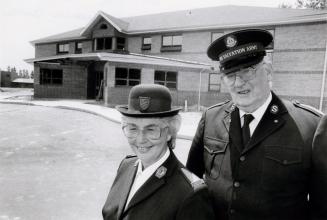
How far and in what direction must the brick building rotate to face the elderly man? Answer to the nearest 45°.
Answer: approximately 45° to its left

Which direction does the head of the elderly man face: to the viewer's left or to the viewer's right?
to the viewer's left

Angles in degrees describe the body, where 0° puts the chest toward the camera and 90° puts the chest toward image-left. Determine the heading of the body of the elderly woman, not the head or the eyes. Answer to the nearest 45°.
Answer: approximately 45°
